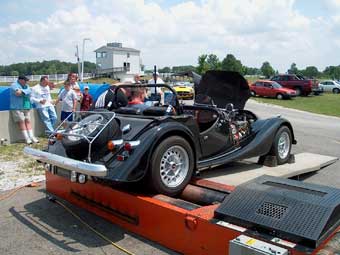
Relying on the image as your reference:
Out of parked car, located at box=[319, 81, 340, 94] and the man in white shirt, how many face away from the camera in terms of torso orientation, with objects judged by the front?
0

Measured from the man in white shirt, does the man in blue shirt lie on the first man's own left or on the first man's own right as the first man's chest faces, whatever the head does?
on the first man's own right

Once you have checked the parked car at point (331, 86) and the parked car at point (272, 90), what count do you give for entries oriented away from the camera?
0

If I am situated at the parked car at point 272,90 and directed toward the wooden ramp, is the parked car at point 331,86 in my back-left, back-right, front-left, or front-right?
back-left

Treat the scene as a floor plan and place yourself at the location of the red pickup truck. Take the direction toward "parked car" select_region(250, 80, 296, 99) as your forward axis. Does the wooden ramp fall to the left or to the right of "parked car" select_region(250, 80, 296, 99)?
left

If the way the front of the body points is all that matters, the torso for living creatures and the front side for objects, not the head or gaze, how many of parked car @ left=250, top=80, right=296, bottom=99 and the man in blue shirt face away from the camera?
0
